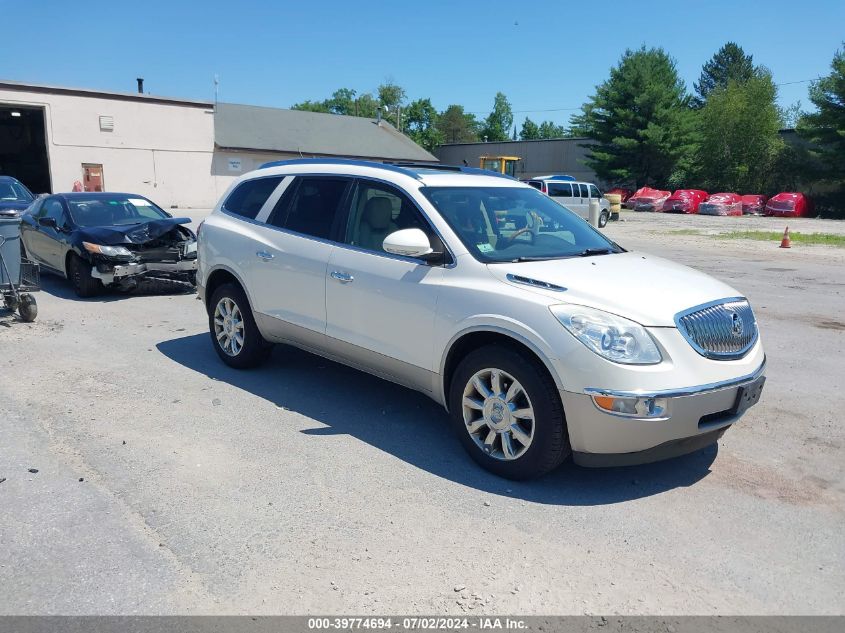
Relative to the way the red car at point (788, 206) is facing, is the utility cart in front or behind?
in front

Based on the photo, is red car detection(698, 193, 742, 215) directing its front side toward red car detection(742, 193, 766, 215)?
no

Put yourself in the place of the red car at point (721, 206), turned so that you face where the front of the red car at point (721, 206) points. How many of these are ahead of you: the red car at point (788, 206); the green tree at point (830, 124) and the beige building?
1

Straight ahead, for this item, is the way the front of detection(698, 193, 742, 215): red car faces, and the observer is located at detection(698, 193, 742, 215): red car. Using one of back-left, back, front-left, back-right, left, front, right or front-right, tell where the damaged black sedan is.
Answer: front-left

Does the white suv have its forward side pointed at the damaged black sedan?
no

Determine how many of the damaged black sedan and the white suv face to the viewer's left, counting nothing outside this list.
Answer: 0

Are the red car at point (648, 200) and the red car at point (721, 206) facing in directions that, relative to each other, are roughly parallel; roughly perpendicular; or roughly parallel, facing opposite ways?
roughly parallel

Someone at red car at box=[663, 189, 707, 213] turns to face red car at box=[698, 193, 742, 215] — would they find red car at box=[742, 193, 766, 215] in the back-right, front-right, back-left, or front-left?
front-left

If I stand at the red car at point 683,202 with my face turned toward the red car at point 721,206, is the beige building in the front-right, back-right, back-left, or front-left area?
back-right

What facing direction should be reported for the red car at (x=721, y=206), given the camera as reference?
facing the viewer and to the left of the viewer

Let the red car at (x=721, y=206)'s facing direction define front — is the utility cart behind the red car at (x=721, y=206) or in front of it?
in front

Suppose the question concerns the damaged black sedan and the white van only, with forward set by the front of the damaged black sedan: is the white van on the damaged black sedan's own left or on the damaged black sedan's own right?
on the damaged black sedan's own left

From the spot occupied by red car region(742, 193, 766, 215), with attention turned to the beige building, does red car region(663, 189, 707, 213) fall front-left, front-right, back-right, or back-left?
front-right

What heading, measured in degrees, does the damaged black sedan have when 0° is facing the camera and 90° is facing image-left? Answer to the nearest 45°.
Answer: approximately 315°

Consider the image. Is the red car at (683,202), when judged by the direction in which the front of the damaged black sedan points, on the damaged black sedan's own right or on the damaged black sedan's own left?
on the damaged black sedan's own left

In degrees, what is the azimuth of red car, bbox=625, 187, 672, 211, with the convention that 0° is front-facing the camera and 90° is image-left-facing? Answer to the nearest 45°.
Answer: approximately 45°

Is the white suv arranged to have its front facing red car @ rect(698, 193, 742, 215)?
no

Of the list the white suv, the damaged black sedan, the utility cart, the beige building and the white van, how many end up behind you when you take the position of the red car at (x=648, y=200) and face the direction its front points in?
0

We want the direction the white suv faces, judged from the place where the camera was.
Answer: facing the viewer and to the right of the viewer

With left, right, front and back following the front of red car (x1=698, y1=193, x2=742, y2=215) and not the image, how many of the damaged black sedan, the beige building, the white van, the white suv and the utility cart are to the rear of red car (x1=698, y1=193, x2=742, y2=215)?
0

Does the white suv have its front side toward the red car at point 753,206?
no
